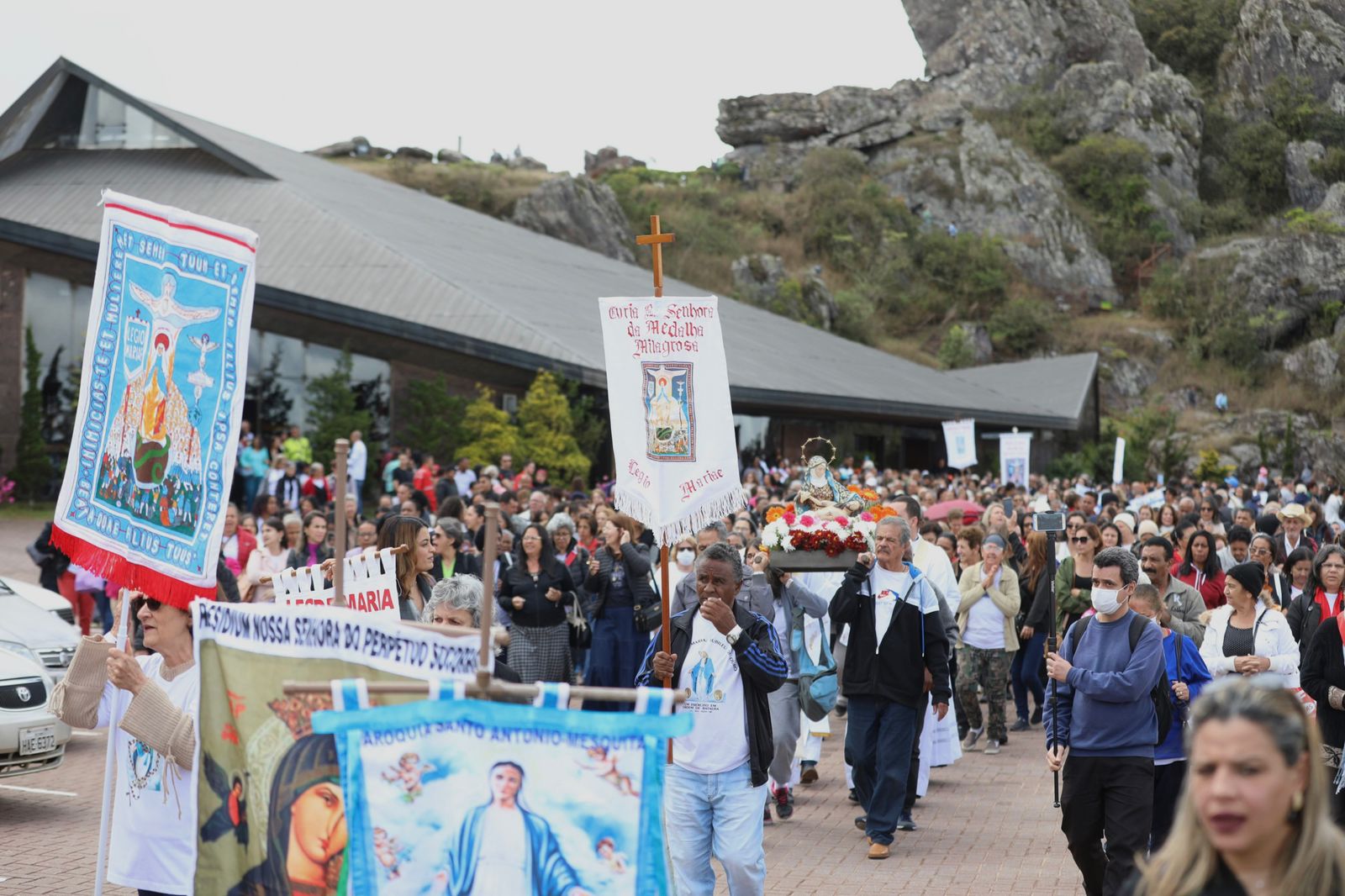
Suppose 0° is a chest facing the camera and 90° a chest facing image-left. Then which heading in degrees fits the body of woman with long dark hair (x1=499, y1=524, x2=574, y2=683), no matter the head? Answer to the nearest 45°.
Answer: approximately 0°

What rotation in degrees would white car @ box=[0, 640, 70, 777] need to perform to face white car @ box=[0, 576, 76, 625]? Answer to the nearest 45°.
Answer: approximately 135° to its left

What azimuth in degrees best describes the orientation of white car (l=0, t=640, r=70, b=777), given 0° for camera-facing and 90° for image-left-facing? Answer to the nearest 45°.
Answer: approximately 315°

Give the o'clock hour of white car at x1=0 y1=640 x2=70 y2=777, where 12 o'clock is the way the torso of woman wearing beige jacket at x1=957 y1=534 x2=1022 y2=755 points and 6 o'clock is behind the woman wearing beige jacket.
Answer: The white car is roughly at 2 o'clock from the woman wearing beige jacket.

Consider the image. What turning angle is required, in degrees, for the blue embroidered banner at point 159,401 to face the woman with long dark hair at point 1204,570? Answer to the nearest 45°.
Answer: approximately 135° to its left

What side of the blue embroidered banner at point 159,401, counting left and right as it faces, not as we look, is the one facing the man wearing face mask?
left

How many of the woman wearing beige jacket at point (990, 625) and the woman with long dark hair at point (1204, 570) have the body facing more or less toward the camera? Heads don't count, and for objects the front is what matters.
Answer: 2

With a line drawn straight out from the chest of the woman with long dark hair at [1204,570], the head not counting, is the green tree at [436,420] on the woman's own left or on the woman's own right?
on the woman's own right

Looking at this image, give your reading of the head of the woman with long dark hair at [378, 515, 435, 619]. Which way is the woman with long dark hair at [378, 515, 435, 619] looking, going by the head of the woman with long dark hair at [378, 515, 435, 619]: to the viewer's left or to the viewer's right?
to the viewer's right

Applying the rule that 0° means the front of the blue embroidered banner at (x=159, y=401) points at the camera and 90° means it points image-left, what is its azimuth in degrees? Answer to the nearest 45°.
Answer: approximately 0°

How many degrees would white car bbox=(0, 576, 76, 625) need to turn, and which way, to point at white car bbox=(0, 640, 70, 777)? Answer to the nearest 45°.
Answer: approximately 45° to its right
